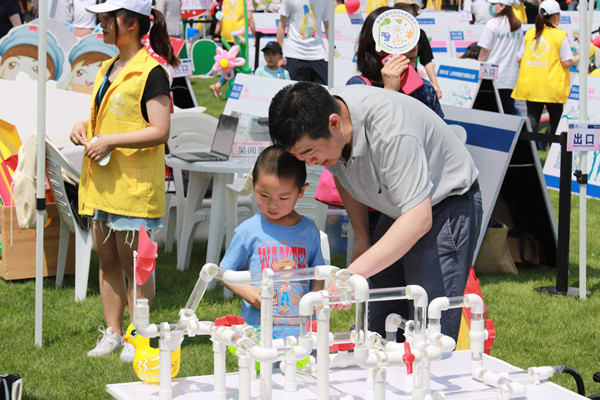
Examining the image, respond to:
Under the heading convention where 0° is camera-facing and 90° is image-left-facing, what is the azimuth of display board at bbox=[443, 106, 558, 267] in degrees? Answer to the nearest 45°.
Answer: approximately 45°

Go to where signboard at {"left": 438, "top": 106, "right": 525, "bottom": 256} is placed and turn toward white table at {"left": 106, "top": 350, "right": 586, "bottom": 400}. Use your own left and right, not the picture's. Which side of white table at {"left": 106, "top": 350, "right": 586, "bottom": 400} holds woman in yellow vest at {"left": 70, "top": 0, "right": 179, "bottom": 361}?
right

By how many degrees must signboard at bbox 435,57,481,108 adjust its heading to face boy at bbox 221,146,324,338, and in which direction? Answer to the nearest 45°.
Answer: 0° — it already faces them

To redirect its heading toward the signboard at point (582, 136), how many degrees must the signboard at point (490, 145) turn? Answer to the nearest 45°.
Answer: approximately 90° to its left

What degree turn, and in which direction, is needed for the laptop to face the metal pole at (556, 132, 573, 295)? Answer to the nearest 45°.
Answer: approximately 180°

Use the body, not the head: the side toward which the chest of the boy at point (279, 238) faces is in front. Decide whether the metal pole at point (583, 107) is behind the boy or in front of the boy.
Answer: behind

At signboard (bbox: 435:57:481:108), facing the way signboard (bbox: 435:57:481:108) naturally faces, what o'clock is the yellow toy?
The yellow toy is roughly at 12 o'clock from the signboard.

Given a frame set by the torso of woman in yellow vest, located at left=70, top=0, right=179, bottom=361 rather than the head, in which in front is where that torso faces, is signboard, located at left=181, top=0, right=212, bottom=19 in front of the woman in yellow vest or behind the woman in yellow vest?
behind

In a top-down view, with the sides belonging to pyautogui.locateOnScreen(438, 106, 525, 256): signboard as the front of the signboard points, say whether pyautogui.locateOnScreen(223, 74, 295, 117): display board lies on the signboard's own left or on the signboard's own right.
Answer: on the signboard's own right

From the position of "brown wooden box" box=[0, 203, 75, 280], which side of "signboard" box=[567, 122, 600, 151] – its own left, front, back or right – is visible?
right

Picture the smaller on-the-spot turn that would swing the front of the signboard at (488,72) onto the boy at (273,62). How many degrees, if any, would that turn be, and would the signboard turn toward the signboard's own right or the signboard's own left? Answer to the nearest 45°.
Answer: approximately 90° to the signboard's own right
